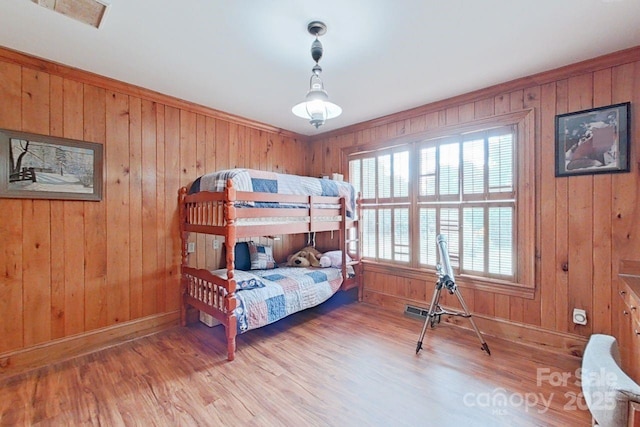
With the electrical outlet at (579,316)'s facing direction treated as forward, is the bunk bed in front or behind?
in front

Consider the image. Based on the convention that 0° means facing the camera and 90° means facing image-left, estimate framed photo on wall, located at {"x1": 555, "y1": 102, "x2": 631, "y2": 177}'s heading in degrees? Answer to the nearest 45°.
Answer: approximately 45°

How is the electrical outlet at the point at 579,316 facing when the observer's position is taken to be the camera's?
facing the viewer and to the left of the viewer

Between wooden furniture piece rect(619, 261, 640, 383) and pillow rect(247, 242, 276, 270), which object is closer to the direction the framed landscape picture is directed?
the wooden furniture piece

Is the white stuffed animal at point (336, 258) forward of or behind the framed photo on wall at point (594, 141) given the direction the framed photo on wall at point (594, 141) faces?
forward

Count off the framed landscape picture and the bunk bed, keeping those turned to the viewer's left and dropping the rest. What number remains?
0

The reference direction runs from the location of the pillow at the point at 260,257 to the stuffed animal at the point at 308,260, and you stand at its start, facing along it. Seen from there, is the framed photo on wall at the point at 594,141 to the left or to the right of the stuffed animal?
right

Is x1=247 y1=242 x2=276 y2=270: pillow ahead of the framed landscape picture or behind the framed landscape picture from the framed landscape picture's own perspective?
ahead

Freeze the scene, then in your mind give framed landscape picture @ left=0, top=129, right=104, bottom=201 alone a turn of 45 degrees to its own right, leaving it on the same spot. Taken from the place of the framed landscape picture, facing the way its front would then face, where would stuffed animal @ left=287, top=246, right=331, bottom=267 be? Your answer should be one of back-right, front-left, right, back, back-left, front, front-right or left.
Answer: left

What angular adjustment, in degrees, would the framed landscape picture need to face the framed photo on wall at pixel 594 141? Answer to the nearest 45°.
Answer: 0° — it already faces it

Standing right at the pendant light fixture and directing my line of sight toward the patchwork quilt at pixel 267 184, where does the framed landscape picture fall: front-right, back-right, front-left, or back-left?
front-left
